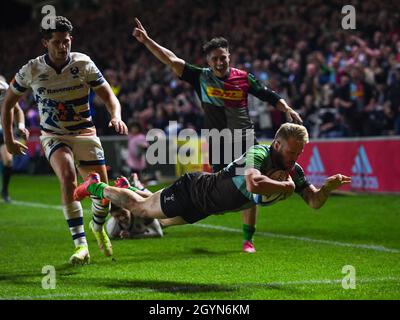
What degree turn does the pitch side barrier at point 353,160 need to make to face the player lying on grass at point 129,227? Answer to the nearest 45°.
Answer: approximately 45° to its right

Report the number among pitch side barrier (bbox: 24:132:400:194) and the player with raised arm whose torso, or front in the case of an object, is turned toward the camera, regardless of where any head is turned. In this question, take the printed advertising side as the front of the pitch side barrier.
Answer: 2

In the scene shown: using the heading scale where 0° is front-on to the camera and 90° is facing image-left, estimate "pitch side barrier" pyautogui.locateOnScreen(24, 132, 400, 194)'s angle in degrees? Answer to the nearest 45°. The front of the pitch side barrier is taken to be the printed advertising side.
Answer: approximately 0°
